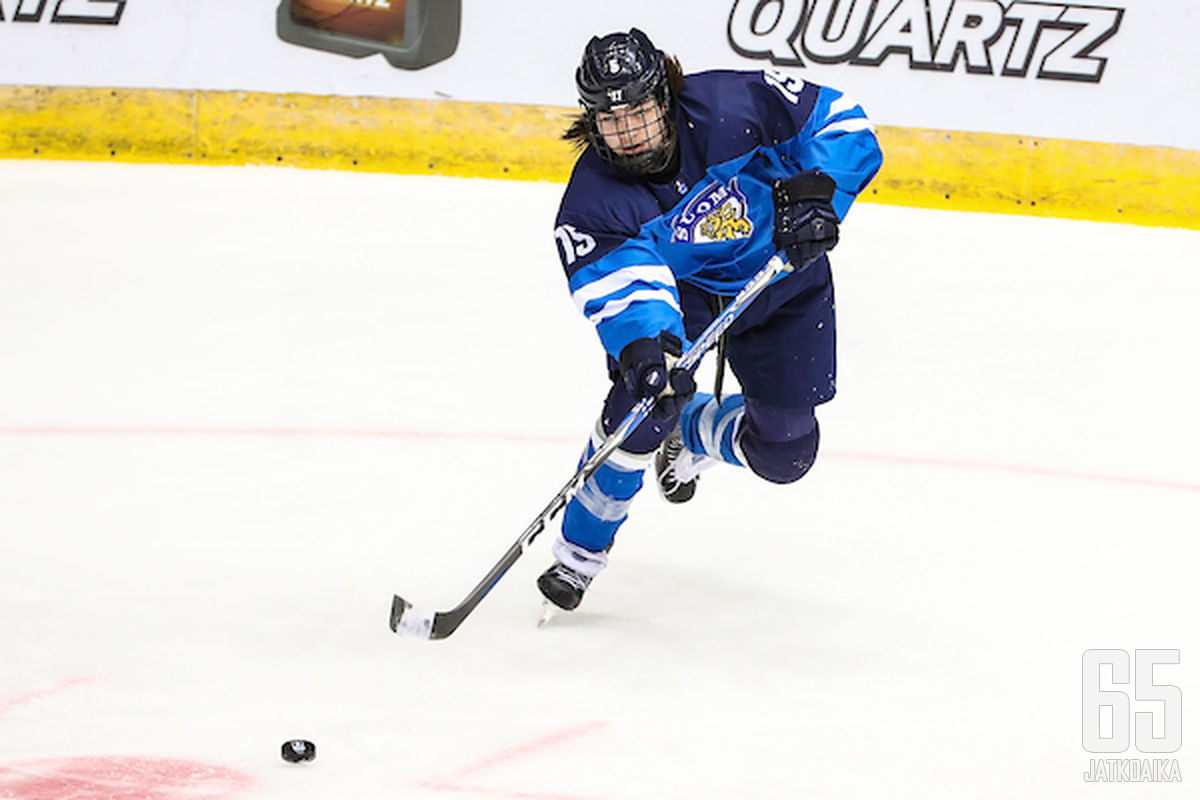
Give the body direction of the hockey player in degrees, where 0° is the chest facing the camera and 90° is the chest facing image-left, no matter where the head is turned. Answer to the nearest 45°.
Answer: approximately 0°

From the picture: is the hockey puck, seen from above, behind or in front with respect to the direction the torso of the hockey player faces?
in front
